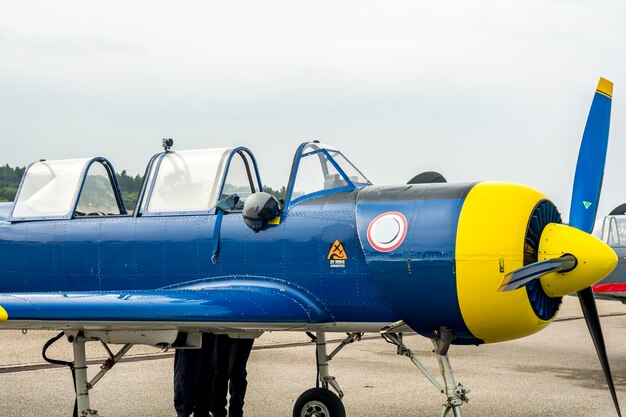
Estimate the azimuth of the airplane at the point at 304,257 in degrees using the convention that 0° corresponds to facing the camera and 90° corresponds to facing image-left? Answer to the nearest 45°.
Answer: approximately 270°
